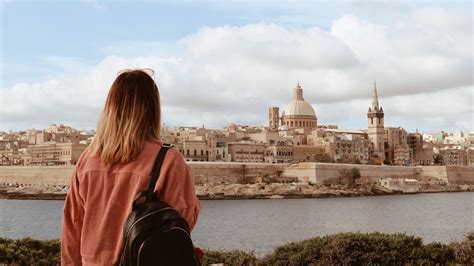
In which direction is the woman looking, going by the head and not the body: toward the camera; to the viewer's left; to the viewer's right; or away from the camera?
away from the camera

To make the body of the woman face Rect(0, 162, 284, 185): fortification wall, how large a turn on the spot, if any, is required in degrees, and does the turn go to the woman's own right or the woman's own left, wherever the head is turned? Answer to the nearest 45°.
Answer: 0° — they already face it

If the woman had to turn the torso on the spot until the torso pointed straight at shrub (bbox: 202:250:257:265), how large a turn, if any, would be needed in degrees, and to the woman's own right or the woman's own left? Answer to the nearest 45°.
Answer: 0° — they already face it

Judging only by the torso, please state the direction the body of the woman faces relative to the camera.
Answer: away from the camera
